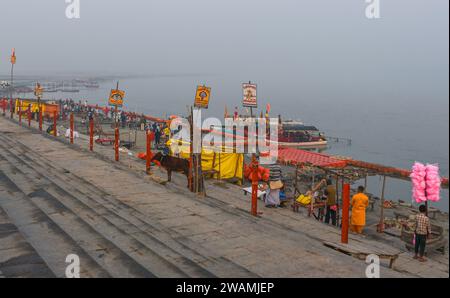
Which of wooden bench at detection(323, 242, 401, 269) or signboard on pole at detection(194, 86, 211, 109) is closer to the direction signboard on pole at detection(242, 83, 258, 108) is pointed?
the wooden bench
